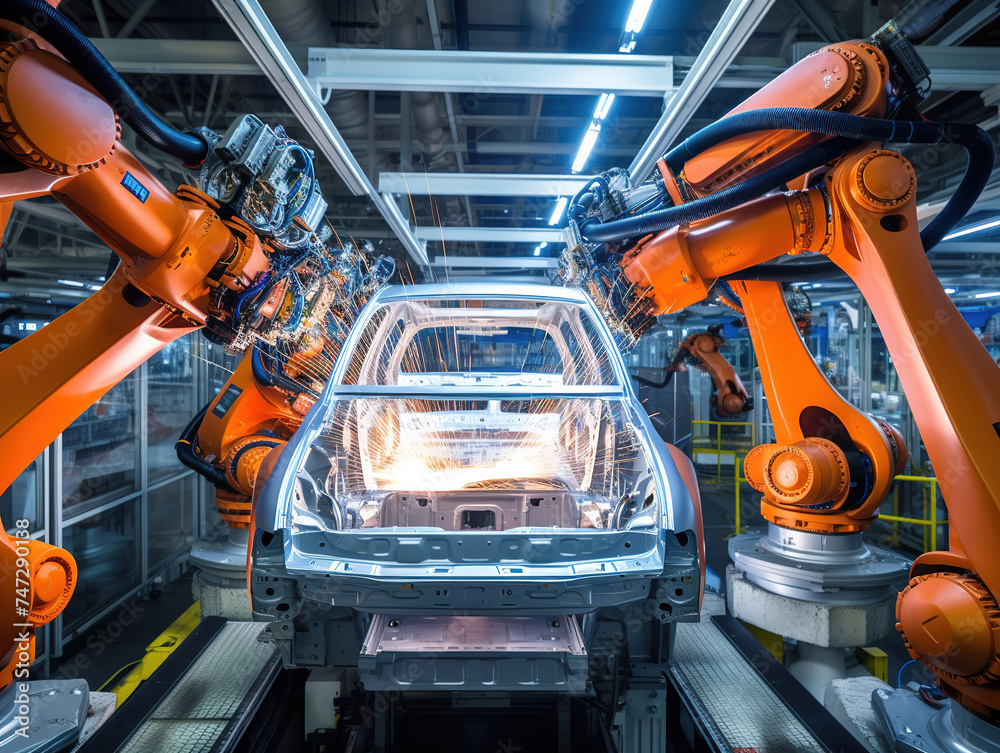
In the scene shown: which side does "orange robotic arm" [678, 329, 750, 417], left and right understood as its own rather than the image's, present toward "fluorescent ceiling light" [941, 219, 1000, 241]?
back

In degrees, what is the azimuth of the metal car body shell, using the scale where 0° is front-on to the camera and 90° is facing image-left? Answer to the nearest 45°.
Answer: approximately 180°

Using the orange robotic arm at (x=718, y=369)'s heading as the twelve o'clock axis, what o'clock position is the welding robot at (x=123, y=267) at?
The welding robot is roughly at 10 o'clock from the orange robotic arm.

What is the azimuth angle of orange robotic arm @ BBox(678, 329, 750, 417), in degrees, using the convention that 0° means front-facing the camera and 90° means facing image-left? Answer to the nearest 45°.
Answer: approximately 90°

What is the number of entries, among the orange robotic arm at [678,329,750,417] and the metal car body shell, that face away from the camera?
1

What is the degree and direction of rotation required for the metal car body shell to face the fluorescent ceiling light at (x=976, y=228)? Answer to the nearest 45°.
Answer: approximately 45° to its right

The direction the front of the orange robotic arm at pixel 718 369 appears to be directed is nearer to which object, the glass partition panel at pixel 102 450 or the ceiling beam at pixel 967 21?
the glass partition panel

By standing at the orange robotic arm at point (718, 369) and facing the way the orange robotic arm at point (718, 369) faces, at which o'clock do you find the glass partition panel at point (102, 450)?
The glass partition panel is roughly at 11 o'clock from the orange robotic arm.

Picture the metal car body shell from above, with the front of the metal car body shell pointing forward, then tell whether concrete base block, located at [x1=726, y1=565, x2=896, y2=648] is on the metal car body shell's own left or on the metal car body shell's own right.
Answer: on the metal car body shell's own right

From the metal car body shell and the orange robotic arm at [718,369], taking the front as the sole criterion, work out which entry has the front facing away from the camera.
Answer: the metal car body shell
